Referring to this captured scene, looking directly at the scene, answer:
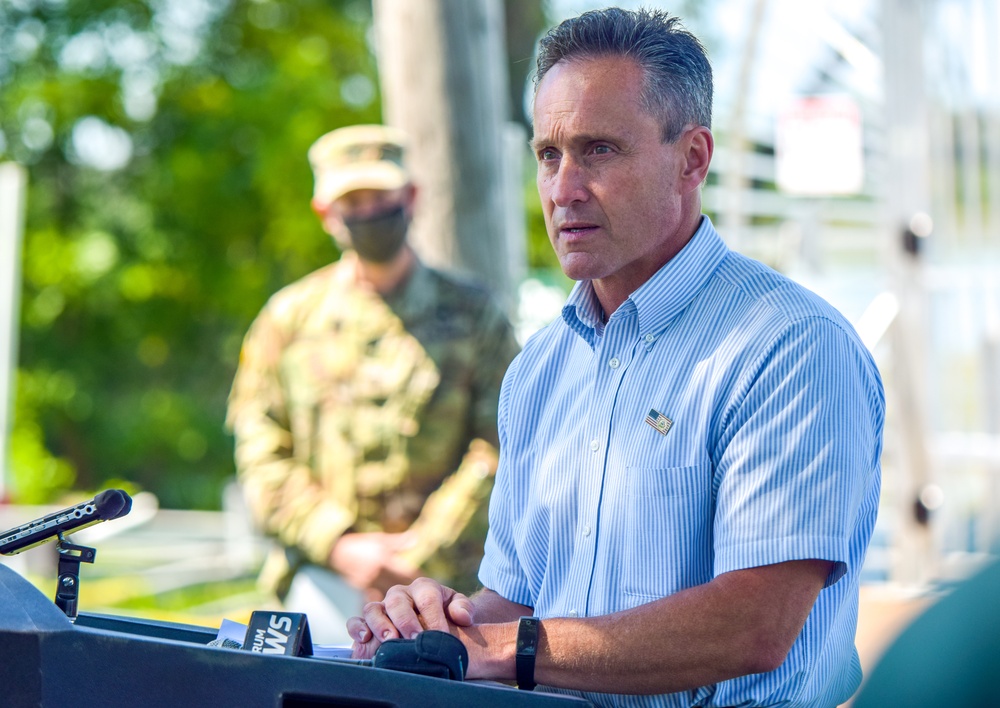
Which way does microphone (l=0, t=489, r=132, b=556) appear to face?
to the viewer's right

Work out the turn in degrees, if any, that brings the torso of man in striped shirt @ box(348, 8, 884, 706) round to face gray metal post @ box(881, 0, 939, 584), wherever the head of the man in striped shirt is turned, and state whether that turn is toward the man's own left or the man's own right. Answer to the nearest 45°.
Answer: approximately 135° to the man's own right

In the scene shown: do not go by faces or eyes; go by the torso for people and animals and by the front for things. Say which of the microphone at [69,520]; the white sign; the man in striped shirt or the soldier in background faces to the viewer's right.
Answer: the microphone

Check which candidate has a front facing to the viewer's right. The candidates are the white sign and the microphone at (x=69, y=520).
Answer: the microphone

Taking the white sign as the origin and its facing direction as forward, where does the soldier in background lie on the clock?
The soldier in background is roughly at 1 o'clock from the white sign.

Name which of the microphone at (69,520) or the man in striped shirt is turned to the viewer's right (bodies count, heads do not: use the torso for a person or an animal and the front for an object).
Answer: the microphone

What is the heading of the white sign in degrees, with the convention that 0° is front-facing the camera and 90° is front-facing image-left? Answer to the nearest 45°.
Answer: approximately 0°

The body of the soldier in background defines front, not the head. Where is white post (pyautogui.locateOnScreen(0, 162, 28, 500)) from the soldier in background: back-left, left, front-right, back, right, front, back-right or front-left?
back-right

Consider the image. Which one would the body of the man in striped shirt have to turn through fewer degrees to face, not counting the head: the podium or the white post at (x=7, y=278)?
the podium

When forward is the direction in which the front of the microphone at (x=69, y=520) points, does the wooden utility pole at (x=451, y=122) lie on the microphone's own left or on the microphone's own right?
on the microphone's own left

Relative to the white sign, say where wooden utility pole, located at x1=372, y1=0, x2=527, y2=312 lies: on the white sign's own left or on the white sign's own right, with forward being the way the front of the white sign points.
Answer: on the white sign's own right

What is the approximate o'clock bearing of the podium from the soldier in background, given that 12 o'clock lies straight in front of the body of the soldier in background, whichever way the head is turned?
The podium is roughly at 12 o'clock from the soldier in background.
